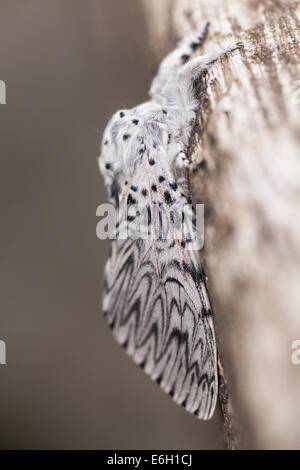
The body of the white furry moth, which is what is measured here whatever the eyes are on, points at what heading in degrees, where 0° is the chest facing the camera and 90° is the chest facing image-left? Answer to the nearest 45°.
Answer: approximately 270°
